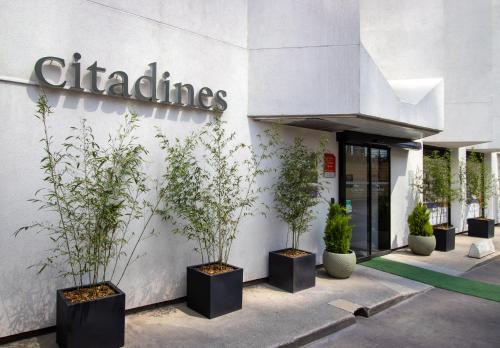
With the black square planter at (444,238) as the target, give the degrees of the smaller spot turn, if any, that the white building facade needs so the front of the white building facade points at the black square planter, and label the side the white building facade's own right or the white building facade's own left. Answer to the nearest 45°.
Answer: approximately 90° to the white building facade's own left

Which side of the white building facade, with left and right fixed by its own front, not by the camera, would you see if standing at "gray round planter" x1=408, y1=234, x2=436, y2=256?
left

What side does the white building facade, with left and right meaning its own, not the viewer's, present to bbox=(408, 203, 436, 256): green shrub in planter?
left

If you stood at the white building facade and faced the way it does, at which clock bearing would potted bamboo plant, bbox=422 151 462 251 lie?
The potted bamboo plant is roughly at 9 o'clock from the white building facade.

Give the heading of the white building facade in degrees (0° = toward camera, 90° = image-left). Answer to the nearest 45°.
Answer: approximately 315°
